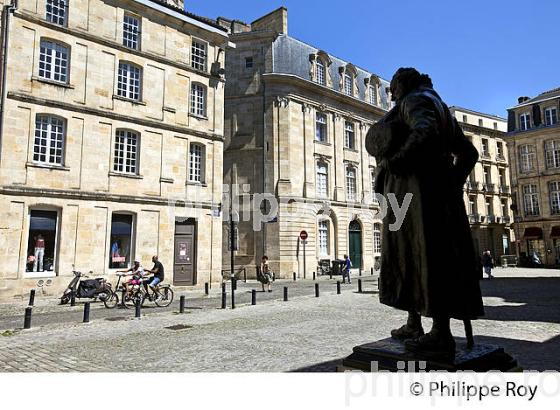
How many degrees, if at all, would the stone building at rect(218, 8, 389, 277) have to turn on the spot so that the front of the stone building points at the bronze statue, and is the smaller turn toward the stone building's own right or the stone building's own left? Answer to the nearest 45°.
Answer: approximately 45° to the stone building's own right

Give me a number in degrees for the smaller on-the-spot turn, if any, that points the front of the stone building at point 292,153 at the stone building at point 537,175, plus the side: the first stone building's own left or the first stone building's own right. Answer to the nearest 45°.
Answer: approximately 90° to the first stone building's own left

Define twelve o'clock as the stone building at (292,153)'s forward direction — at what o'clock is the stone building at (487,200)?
the stone building at (487,200) is roughly at 9 o'clock from the stone building at (292,153).

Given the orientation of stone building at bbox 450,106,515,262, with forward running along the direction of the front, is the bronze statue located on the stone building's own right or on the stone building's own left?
on the stone building's own right

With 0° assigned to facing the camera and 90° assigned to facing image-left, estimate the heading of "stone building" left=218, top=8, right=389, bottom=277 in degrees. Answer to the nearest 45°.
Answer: approximately 315°

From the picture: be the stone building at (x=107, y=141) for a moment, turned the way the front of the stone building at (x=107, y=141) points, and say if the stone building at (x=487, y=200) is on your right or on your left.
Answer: on your left

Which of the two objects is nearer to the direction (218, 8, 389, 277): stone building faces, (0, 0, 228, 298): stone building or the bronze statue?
the bronze statue

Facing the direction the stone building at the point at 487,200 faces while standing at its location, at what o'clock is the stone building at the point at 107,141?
the stone building at the point at 107,141 is roughly at 2 o'clock from the stone building at the point at 487,200.

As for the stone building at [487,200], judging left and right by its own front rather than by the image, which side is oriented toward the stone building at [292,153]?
right
